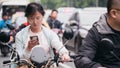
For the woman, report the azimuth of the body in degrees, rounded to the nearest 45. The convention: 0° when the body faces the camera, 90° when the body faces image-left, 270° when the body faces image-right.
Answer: approximately 0°

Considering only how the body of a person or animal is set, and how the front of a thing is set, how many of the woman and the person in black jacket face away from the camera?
0

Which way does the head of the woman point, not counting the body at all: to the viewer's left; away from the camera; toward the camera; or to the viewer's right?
toward the camera
